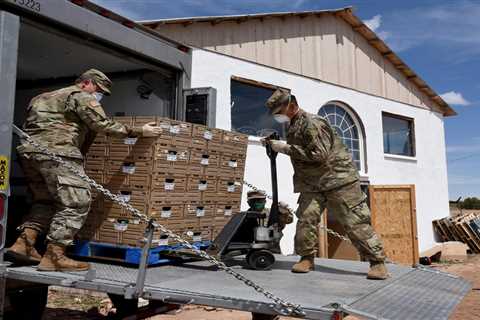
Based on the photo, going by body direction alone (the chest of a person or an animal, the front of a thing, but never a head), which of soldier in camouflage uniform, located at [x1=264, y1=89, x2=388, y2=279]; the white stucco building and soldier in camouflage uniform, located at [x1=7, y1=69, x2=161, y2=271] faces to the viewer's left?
soldier in camouflage uniform, located at [x1=264, y1=89, x2=388, y2=279]

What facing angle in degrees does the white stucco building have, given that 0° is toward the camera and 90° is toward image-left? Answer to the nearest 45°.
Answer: approximately 315°

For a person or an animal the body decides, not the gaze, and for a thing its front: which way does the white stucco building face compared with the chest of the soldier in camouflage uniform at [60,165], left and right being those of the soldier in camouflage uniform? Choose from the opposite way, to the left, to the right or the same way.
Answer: to the right

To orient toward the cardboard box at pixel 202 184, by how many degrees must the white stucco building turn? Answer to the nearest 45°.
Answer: approximately 45° to its right

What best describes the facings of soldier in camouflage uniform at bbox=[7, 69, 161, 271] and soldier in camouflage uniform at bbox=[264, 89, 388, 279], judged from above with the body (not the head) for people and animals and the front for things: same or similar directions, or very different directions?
very different directions

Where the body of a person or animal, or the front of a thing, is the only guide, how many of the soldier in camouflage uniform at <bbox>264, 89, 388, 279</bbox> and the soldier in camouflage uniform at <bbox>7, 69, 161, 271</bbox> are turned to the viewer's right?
1

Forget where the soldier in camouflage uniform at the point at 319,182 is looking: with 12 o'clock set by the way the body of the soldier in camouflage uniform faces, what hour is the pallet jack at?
The pallet jack is roughly at 12 o'clock from the soldier in camouflage uniform.

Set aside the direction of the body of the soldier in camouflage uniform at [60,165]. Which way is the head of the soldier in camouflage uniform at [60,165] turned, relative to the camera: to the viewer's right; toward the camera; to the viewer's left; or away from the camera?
to the viewer's right

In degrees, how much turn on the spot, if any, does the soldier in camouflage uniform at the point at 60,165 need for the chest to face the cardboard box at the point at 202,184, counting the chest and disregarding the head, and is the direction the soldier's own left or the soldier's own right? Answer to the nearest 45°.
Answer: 0° — they already face it

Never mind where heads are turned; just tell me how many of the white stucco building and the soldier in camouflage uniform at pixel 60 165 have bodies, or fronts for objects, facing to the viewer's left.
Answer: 0

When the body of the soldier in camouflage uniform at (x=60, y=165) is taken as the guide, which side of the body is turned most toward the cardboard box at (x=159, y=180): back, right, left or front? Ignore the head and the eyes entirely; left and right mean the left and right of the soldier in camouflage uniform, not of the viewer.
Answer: front

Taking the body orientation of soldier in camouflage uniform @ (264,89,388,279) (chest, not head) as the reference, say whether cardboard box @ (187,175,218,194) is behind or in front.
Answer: in front

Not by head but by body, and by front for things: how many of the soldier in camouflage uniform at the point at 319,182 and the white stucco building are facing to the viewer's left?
1

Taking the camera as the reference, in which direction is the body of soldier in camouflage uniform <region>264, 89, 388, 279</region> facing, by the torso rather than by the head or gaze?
to the viewer's left

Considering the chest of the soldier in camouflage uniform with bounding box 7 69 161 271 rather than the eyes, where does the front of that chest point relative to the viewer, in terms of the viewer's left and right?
facing to the right of the viewer

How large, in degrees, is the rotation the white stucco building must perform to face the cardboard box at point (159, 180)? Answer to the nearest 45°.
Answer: approximately 45° to its right

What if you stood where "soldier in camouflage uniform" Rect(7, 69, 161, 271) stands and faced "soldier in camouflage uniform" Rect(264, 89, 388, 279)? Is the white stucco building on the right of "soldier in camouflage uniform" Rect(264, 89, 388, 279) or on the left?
left

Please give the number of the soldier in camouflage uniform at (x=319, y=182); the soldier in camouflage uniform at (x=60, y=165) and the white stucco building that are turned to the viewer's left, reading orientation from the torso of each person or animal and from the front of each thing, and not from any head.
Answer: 1

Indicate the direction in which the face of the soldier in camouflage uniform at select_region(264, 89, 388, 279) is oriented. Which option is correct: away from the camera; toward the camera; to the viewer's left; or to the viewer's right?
to the viewer's left
